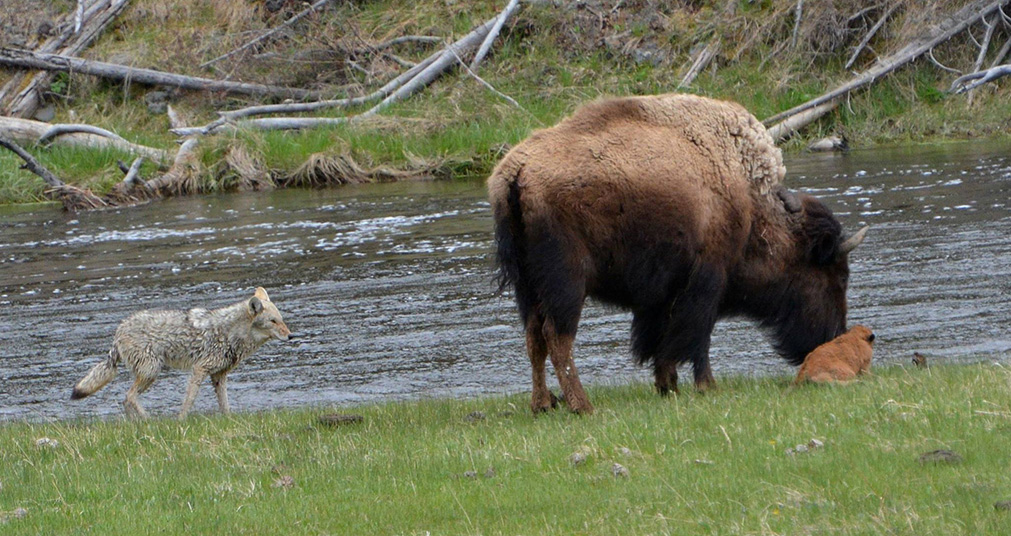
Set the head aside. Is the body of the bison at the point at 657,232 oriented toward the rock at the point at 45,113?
no

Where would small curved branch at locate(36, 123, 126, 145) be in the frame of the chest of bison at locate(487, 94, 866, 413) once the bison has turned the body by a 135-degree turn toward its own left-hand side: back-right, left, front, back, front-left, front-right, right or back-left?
front-right

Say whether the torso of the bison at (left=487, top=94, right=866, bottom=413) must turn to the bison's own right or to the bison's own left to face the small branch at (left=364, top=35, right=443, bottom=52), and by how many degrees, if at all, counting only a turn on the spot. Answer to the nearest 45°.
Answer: approximately 45° to the bison's own left

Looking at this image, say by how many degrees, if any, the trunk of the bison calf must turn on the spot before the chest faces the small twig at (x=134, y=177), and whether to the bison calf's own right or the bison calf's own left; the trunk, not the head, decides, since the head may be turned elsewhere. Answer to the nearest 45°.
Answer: approximately 135° to the bison calf's own left

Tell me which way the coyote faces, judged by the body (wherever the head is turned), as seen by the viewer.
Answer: to the viewer's right

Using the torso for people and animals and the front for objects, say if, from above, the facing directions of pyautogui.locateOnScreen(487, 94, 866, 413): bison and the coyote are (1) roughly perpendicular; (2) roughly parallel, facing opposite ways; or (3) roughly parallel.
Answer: roughly parallel

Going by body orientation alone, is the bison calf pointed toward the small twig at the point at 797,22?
no

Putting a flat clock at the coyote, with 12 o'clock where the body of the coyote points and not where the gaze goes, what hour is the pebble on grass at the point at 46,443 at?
The pebble on grass is roughly at 4 o'clock from the coyote.

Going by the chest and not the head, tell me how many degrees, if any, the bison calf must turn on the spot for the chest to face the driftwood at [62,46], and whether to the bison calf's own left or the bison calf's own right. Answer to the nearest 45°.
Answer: approximately 135° to the bison calf's own left

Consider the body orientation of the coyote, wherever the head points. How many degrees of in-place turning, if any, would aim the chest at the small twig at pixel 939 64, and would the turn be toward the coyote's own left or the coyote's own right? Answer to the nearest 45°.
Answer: approximately 45° to the coyote's own left

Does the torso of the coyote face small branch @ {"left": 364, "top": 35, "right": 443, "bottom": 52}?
no

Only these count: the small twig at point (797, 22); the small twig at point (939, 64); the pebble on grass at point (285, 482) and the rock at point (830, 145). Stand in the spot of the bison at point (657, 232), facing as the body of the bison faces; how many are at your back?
1

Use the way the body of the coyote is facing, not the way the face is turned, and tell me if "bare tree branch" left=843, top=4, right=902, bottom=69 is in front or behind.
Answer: in front

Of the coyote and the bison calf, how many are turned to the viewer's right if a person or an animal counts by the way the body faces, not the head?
2

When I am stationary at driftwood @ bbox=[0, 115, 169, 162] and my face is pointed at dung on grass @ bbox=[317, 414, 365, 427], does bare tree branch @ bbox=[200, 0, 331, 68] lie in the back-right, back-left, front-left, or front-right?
back-left

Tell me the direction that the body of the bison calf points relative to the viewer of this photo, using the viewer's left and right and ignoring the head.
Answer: facing to the right of the viewer

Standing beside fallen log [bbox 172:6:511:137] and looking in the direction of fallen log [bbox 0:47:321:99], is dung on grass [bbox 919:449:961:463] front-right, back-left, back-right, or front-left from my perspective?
back-left

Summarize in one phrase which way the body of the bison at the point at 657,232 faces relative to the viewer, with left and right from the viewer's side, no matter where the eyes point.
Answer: facing away from the viewer and to the right of the viewer
